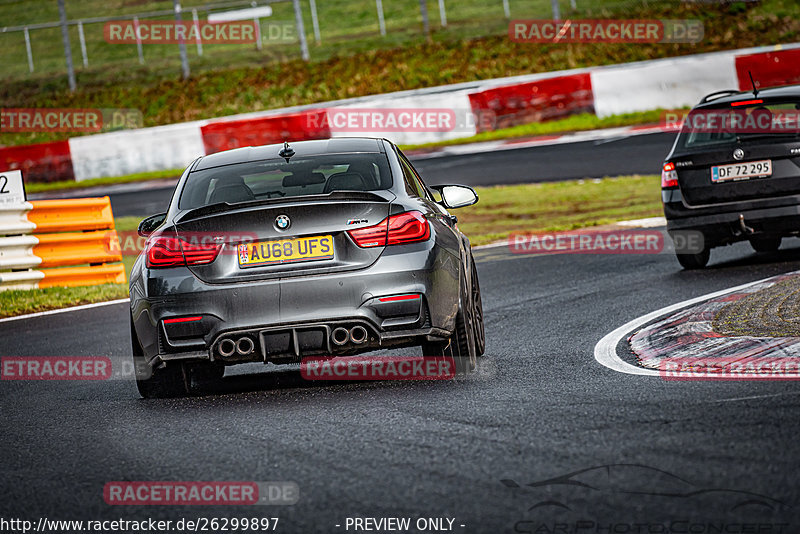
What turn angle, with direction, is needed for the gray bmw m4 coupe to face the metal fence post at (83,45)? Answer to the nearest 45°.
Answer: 0° — it already faces it

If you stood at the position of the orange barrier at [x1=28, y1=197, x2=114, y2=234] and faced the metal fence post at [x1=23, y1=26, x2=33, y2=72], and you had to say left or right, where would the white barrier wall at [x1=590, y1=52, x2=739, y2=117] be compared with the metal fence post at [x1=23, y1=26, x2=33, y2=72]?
right

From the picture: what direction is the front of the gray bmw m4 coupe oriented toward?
away from the camera

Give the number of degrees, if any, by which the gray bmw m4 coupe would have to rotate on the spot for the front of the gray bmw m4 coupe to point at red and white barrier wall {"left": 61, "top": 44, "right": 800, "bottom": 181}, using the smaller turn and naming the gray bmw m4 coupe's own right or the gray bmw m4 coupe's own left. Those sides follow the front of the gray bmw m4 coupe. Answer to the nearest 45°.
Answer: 0° — it already faces it

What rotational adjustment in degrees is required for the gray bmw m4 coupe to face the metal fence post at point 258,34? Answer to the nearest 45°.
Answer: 0° — it already faces it

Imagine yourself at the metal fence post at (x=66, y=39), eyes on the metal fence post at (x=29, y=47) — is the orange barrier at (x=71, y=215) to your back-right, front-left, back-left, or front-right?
back-left
